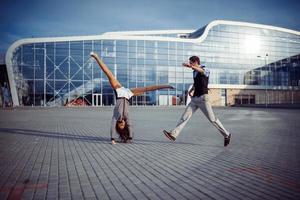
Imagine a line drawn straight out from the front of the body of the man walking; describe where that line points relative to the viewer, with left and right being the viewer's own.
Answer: facing to the left of the viewer
